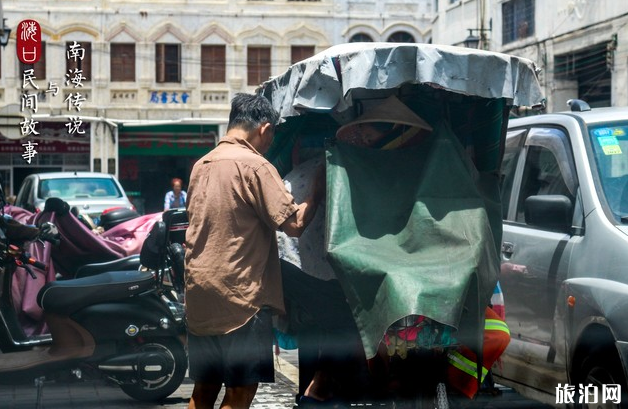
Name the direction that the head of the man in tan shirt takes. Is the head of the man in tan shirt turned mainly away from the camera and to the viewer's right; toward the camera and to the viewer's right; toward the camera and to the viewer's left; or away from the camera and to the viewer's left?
away from the camera and to the viewer's right

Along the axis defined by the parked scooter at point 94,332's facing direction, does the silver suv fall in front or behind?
behind

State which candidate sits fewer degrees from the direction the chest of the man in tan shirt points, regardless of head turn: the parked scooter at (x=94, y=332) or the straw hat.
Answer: the straw hat

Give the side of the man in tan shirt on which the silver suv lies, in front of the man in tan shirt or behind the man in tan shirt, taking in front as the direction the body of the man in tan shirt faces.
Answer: in front

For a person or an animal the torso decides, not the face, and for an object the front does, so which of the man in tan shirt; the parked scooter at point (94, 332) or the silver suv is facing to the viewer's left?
the parked scooter

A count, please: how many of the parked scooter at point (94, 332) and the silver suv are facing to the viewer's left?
1

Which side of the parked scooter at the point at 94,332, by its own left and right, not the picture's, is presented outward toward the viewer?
left

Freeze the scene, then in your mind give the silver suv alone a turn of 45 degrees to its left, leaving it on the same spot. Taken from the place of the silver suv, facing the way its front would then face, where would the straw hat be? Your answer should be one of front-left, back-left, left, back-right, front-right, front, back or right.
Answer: back-right

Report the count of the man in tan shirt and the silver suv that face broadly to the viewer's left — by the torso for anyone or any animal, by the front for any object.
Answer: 0

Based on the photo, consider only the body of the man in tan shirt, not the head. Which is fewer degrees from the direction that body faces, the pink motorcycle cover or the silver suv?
the silver suv

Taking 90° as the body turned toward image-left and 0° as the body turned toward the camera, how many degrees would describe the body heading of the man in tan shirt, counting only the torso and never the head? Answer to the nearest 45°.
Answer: approximately 225°
